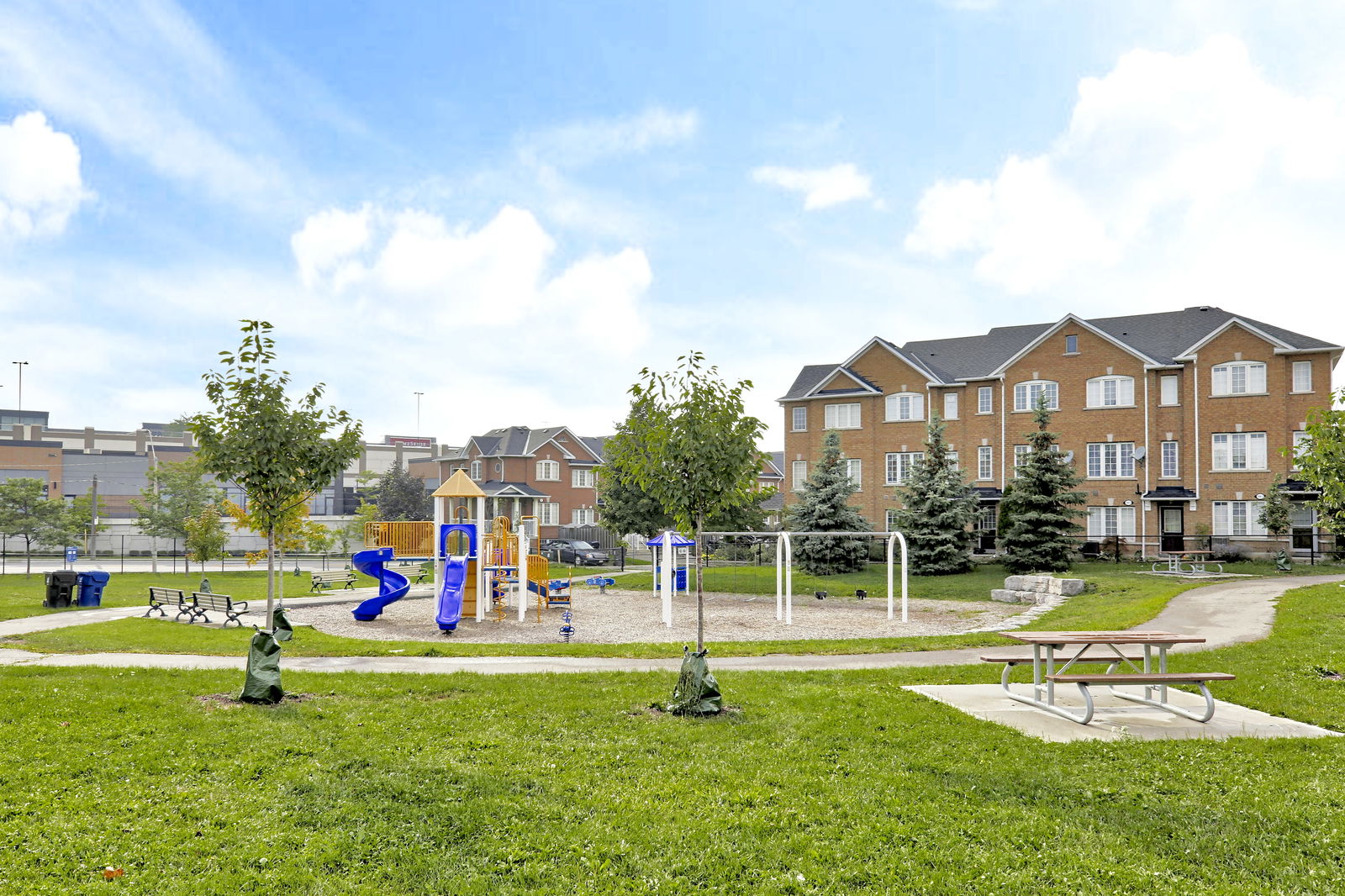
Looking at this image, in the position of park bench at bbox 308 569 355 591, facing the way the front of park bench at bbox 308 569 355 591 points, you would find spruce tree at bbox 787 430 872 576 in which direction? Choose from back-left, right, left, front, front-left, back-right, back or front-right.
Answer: front-left

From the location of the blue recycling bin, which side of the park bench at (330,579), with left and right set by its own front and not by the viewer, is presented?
right
